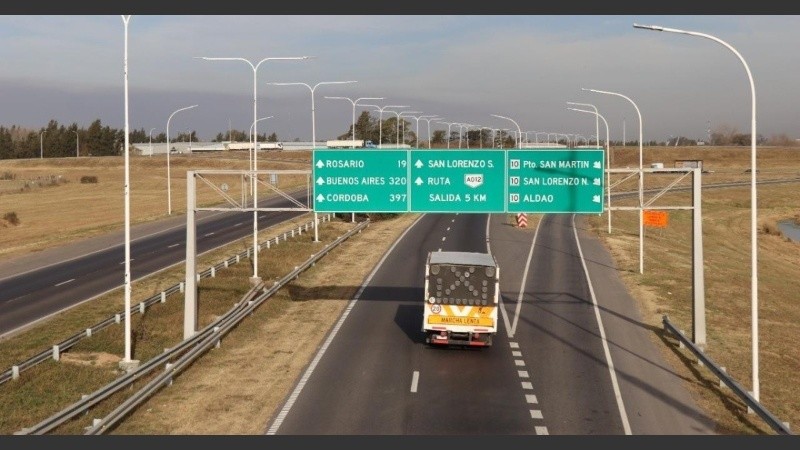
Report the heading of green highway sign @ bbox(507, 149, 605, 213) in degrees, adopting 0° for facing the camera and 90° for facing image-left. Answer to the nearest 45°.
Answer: approximately 0°

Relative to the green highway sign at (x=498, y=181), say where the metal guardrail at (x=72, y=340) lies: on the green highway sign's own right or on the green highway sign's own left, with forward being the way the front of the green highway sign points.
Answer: on the green highway sign's own right

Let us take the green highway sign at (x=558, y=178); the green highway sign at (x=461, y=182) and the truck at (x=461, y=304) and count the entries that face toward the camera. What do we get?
2

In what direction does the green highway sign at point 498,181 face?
toward the camera

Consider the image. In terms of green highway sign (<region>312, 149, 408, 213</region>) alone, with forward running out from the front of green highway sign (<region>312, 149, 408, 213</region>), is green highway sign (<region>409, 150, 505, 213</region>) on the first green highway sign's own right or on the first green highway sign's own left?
on the first green highway sign's own left

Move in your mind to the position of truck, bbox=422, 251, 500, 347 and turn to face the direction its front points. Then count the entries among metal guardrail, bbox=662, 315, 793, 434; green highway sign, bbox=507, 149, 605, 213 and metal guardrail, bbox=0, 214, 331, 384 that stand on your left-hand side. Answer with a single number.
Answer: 1

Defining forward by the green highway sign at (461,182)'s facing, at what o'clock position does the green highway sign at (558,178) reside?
the green highway sign at (558,178) is roughly at 9 o'clock from the green highway sign at (461,182).

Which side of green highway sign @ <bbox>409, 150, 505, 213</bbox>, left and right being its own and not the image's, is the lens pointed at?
front

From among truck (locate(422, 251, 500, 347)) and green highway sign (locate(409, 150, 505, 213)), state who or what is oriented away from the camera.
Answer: the truck

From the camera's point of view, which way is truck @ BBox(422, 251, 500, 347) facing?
away from the camera

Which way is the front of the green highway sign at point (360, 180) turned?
toward the camera
